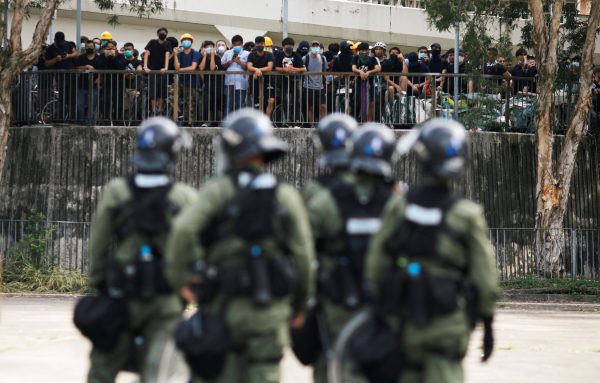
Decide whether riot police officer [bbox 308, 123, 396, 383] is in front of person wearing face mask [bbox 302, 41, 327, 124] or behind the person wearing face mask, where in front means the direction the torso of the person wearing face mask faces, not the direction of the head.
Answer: in front

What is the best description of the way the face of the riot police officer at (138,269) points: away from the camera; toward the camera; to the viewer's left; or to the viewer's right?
away from the camera

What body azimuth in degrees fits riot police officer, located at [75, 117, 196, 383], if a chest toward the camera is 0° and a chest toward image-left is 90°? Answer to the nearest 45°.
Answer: approximately 225°

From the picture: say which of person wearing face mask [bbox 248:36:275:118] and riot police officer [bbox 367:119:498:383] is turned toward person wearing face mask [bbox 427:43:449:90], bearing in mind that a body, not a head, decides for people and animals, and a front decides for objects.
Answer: the riot police officer

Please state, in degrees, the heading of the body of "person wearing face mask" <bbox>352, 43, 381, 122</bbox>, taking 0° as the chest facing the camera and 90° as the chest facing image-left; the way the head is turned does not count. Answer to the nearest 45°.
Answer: approximately 0°

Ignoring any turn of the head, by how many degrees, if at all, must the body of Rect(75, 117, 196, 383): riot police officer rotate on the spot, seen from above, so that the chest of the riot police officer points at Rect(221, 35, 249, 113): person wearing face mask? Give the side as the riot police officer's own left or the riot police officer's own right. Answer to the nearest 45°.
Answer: approximately 45° to the riot police officer's own left

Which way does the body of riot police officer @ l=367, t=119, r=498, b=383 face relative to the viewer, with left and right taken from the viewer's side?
facing away from the viewer

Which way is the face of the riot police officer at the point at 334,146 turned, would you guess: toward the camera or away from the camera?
away from the camera
